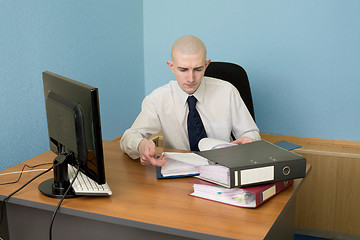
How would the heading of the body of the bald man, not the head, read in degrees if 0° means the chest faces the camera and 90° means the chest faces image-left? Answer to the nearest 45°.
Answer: approximately 0°

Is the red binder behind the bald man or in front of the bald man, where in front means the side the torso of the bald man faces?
in front

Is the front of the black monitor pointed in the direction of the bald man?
yes

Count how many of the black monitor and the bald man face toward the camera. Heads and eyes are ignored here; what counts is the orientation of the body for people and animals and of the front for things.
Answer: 1

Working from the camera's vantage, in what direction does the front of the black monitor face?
facing away from the viewer and to the right of the viewer

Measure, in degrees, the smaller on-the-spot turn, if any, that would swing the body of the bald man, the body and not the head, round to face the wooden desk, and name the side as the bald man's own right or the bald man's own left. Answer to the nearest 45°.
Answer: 0° — they already face it
